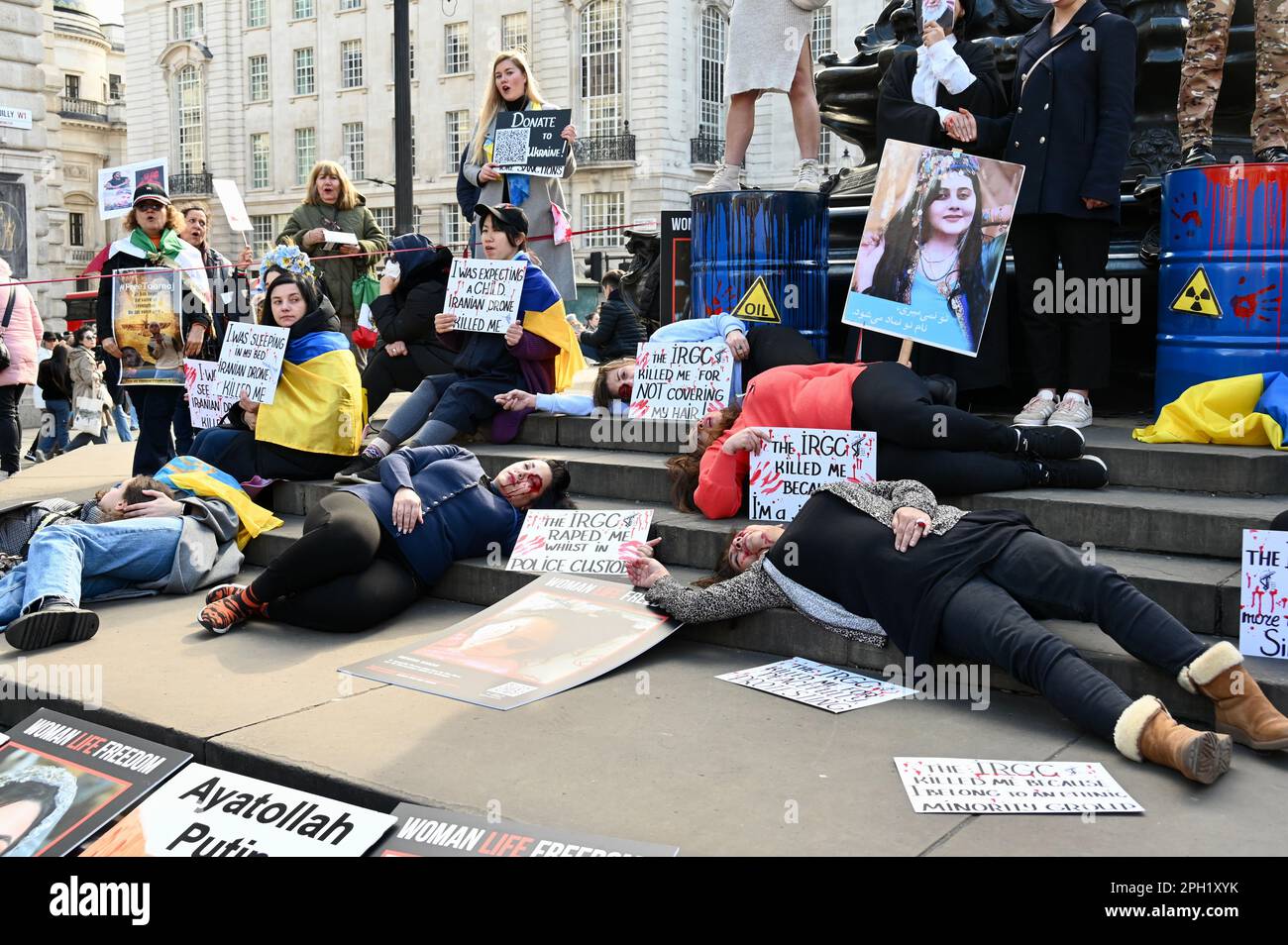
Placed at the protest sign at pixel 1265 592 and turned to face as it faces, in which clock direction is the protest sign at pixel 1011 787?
the protest sign at pixel 1011 787 is roughly at 1 o'clock from the protest sign at pixel 1265 592.

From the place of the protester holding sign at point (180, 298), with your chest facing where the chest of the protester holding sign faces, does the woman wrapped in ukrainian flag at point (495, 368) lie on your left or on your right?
on your left

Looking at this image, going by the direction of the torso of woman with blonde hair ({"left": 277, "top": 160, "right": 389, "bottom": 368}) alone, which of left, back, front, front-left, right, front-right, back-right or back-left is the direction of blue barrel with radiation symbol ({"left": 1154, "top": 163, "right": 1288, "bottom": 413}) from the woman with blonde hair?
front-left

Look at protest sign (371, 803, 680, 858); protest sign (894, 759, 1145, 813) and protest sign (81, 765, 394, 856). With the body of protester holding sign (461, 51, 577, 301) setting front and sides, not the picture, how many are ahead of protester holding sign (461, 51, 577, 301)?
3

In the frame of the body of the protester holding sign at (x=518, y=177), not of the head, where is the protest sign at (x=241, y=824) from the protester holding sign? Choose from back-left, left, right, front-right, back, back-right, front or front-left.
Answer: front

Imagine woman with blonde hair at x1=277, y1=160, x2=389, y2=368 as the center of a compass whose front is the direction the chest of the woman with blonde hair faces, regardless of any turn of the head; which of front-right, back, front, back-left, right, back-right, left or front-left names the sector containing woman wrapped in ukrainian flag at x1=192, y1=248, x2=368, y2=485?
front

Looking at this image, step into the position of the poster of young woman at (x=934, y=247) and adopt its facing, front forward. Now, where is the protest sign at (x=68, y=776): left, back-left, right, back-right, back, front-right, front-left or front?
front-right

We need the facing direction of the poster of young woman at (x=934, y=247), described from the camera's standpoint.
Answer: facing the viewer

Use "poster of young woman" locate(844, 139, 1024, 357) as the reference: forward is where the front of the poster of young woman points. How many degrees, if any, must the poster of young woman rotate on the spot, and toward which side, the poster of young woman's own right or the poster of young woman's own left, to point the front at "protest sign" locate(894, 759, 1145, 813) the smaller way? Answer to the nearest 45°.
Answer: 0° — it already faces it

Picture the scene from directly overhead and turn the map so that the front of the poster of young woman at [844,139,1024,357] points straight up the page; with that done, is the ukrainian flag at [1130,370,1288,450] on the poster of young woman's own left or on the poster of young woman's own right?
on the poster of young woman's own left
